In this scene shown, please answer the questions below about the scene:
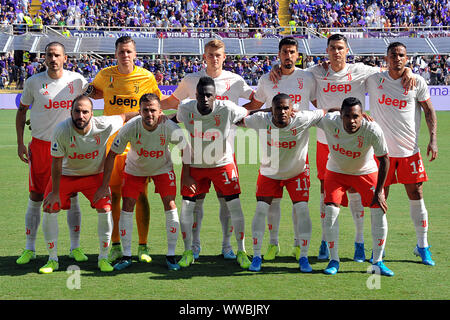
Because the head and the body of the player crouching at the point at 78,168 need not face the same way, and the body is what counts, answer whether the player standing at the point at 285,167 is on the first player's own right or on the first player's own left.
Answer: on the first player's own left

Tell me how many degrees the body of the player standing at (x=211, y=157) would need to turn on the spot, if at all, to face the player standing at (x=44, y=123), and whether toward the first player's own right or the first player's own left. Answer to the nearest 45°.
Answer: approximately 90° to the first player's own right

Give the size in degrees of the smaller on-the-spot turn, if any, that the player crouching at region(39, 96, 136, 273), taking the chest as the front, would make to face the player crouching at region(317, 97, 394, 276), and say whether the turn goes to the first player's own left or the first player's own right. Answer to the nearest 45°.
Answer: approximately 90° to the first player's own left

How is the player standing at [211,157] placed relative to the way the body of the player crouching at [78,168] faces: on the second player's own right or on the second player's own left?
on the second player's own left

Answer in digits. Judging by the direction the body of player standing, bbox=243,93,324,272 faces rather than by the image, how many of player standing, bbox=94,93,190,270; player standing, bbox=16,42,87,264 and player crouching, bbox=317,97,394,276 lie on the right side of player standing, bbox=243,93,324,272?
2

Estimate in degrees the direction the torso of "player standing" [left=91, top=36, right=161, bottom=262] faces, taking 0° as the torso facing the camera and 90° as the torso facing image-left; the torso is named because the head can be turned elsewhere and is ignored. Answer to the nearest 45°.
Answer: approximately 0°

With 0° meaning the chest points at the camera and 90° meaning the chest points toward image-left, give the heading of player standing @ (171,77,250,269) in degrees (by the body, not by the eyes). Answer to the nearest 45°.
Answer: approximately 0°

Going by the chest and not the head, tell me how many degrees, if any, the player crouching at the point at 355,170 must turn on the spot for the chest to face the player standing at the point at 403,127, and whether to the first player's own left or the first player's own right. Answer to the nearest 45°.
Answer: approximately 135° to the first player's own left

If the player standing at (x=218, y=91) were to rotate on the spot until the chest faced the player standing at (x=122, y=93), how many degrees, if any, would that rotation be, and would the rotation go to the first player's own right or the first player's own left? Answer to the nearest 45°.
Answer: approximately 90° to the first player's own right
